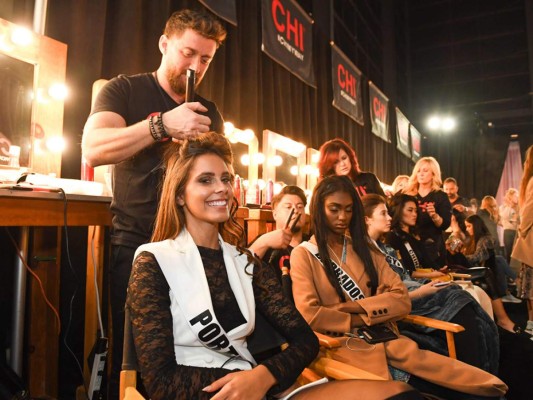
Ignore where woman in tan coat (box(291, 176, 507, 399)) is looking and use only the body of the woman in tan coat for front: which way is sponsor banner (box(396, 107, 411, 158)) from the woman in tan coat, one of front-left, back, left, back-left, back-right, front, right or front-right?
back-left

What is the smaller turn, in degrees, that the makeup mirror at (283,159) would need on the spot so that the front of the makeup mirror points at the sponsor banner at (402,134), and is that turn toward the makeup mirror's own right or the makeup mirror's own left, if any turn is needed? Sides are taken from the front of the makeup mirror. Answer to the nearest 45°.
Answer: approximately 90° to the makeup mirror's own left

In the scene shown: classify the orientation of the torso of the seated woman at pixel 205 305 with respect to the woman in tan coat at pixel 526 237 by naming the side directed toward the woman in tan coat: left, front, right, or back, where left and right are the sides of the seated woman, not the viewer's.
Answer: left

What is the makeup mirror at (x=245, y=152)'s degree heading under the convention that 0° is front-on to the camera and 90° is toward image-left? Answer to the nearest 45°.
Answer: approximately 315°

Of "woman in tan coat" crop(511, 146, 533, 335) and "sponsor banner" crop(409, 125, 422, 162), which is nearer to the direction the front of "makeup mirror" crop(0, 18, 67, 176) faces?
the woman in tan coat
